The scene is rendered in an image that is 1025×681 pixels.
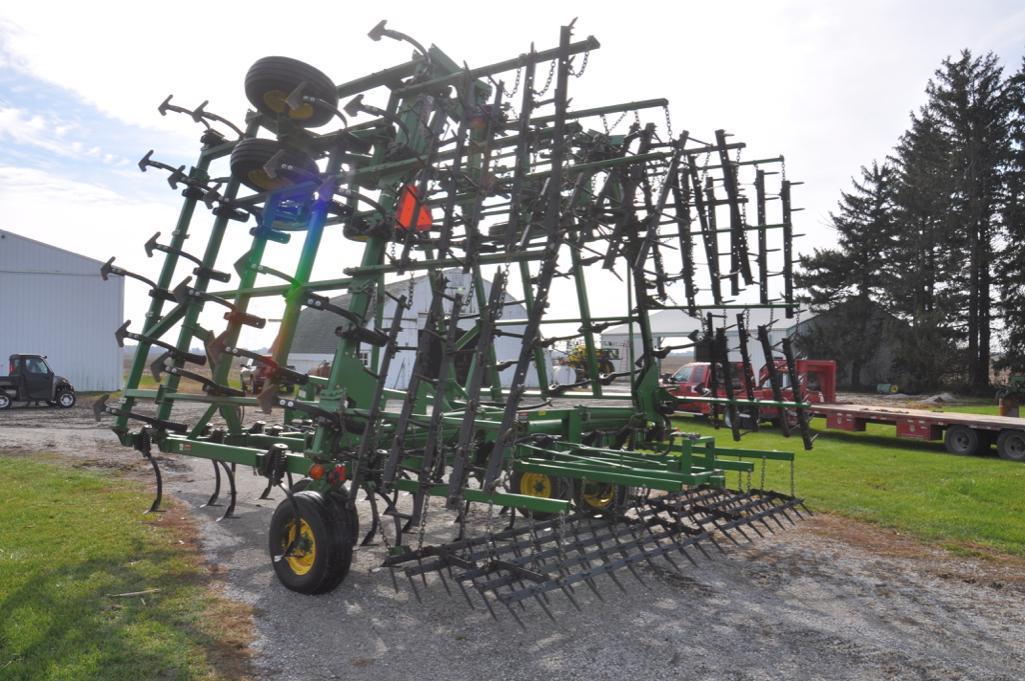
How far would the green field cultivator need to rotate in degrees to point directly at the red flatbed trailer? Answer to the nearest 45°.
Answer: approximately 90° to its right

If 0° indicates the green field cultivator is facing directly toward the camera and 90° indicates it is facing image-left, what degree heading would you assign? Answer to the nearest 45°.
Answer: approximately 135°

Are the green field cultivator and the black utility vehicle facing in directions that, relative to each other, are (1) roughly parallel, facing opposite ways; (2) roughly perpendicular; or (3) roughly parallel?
roughly perpendicular

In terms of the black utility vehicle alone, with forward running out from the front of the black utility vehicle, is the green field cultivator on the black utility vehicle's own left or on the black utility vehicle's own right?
on the black utility vehicle's own right

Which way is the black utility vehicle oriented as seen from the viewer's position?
to the viewer's right

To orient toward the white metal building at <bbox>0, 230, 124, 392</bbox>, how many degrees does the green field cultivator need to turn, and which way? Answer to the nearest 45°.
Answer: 0° — it already faces it

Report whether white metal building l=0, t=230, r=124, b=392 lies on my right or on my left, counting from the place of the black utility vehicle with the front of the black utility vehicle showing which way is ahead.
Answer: on my left

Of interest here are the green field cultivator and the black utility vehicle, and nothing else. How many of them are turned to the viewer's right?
1
